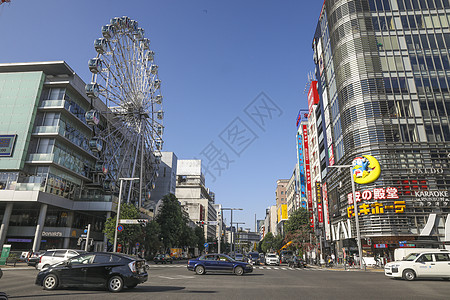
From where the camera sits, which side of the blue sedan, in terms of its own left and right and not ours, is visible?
right

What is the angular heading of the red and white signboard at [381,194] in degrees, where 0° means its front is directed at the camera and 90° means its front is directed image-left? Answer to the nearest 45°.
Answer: approximately 45°

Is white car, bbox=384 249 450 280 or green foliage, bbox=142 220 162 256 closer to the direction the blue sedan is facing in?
the white car

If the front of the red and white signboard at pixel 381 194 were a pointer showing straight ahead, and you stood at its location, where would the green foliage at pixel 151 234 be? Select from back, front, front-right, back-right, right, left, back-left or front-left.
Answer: front-right

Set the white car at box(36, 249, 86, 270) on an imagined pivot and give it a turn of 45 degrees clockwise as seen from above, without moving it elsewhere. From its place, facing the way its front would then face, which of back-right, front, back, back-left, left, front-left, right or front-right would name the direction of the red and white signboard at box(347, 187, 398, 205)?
front-left

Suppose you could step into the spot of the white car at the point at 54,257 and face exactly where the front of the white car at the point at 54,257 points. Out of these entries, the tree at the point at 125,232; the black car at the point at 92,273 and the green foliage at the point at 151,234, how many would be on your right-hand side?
1

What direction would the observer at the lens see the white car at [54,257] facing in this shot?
facing to the right of the viewer

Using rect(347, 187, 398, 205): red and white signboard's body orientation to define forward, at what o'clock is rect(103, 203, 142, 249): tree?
The tree is roughly at 1 o'clock from the red and white signboard.

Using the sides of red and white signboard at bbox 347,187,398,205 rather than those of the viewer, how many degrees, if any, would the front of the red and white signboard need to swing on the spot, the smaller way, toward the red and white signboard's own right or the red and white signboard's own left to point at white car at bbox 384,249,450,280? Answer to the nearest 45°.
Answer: approximately 45° to the red and white signboard's own left

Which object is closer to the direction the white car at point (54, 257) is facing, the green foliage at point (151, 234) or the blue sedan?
the blue sedan

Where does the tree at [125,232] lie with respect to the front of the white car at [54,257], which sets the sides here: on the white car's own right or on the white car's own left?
on the white car's own left
